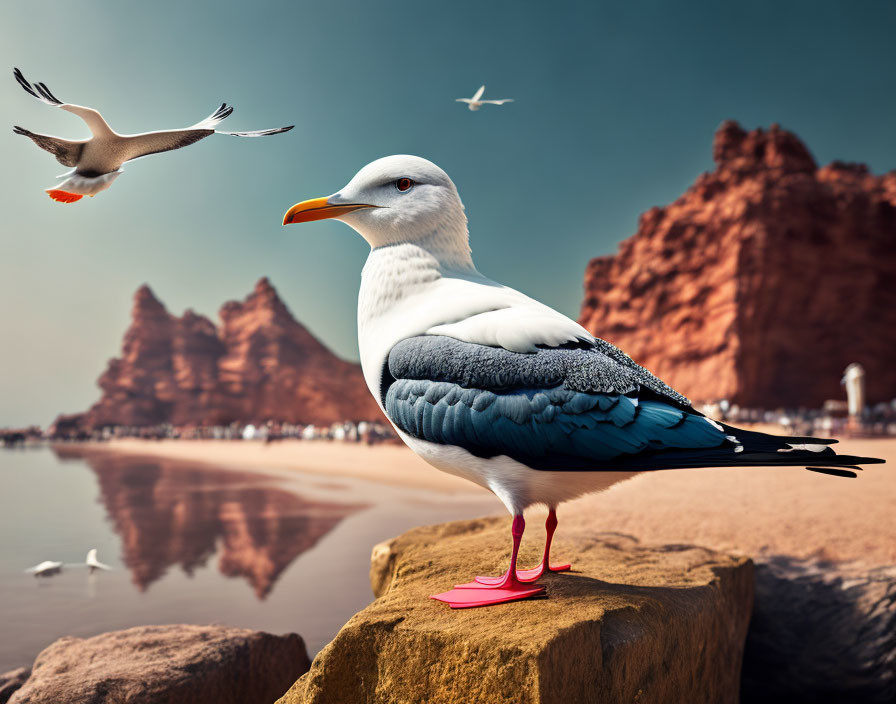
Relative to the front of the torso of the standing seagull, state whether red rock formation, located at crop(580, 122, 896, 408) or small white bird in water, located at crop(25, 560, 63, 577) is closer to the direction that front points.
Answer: the small white bird in water

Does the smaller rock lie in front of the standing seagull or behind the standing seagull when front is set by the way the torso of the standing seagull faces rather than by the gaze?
in front

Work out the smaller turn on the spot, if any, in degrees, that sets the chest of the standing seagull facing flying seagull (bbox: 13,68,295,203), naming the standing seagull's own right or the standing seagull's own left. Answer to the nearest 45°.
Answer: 0° — it already faces it

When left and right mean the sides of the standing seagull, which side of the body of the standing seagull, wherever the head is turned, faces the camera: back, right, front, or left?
left

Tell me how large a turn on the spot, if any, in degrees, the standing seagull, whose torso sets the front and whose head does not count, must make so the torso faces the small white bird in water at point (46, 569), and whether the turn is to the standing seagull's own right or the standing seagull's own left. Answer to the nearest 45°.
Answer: approximately 45° to the standing seagull's own right
